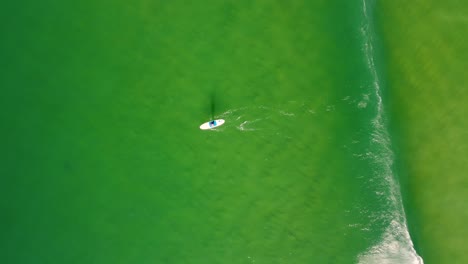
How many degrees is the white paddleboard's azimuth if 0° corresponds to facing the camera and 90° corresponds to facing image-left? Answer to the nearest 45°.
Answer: approximately 90°
